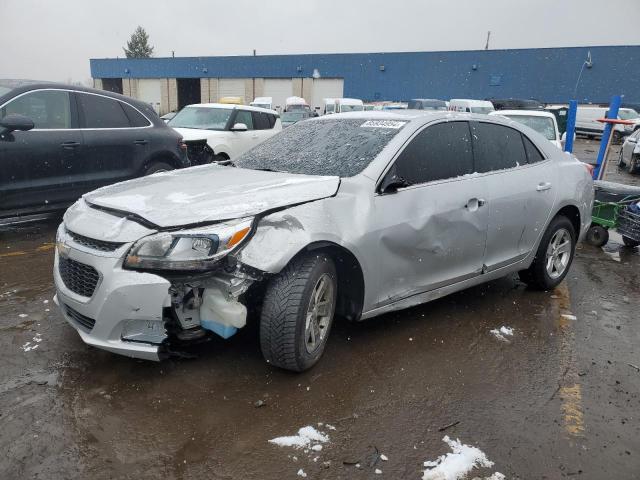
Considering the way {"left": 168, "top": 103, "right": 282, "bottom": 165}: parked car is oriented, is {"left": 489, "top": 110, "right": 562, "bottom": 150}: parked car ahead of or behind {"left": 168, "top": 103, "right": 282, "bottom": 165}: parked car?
behind

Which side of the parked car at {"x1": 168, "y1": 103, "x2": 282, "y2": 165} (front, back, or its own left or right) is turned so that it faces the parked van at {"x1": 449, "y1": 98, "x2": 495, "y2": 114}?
back

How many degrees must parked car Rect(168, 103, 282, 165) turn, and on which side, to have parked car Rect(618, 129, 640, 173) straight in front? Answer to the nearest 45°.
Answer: approximately 135° to its left

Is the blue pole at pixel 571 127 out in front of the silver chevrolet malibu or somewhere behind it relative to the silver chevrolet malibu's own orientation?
behind

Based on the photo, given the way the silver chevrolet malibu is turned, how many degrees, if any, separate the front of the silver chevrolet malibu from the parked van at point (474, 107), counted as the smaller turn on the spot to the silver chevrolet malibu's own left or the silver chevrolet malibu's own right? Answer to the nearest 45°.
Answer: approximately 135° to the silver chevrolet malibu's own right

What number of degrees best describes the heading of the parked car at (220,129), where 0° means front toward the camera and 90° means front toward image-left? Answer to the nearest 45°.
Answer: approximately 45°

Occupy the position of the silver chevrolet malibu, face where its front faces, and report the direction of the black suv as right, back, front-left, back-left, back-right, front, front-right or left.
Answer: right

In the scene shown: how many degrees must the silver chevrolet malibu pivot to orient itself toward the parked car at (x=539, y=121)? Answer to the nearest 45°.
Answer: approximately 180°

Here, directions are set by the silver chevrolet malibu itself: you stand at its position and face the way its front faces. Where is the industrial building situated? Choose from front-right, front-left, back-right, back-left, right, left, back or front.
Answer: back-right

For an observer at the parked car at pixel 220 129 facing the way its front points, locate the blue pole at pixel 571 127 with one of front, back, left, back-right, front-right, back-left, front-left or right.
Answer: back-left

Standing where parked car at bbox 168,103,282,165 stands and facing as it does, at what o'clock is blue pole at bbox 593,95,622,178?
The blue pole is roughly at 8 o'clock from the parked car.

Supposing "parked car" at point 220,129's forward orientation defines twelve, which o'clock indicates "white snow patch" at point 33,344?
The white snow patch is roughly at 11 o'clock from the parked car.

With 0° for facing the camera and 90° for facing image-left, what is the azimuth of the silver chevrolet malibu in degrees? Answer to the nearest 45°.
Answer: approximately 45°

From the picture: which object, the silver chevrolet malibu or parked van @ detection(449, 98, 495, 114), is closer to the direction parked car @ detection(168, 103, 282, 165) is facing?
the silver chevrolet malibu
